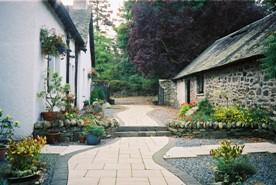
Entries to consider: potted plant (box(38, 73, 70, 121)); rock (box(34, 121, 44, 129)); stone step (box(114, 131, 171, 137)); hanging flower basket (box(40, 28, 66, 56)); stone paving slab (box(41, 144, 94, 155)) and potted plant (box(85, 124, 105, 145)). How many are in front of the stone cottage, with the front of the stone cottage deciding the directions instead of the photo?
6

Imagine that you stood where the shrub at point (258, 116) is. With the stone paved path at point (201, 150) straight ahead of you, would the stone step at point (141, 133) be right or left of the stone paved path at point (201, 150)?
right

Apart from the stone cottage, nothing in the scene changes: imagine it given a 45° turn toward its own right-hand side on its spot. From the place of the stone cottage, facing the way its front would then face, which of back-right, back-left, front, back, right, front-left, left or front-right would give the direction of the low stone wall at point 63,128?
front-left

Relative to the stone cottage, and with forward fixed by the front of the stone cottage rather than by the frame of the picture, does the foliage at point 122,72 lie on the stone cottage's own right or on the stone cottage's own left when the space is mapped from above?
on the stone cottage's own right

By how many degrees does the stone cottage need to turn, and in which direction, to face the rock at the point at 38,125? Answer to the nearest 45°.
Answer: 0° — it already faces it

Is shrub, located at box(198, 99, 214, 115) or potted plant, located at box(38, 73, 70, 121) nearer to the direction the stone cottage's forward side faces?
the potted plant

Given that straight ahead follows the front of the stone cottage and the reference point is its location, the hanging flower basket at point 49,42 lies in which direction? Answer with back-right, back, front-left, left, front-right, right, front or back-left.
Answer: front

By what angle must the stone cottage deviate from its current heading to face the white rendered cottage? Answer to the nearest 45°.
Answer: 0° — it already faces it

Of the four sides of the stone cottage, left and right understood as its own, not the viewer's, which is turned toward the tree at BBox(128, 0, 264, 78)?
right

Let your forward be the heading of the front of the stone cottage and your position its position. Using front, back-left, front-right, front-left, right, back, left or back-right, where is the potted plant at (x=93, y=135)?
front

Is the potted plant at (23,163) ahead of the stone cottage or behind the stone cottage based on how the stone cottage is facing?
ahead

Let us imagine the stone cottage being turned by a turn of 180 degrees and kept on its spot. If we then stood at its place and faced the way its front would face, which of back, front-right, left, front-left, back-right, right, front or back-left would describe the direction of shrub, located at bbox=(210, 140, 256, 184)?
back-right

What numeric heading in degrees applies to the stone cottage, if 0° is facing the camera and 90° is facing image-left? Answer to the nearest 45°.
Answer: approximately 45°

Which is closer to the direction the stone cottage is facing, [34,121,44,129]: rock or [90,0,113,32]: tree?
the rock

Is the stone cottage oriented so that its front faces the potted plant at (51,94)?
yes

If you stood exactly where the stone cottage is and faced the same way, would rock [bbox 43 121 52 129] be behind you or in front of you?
in front
